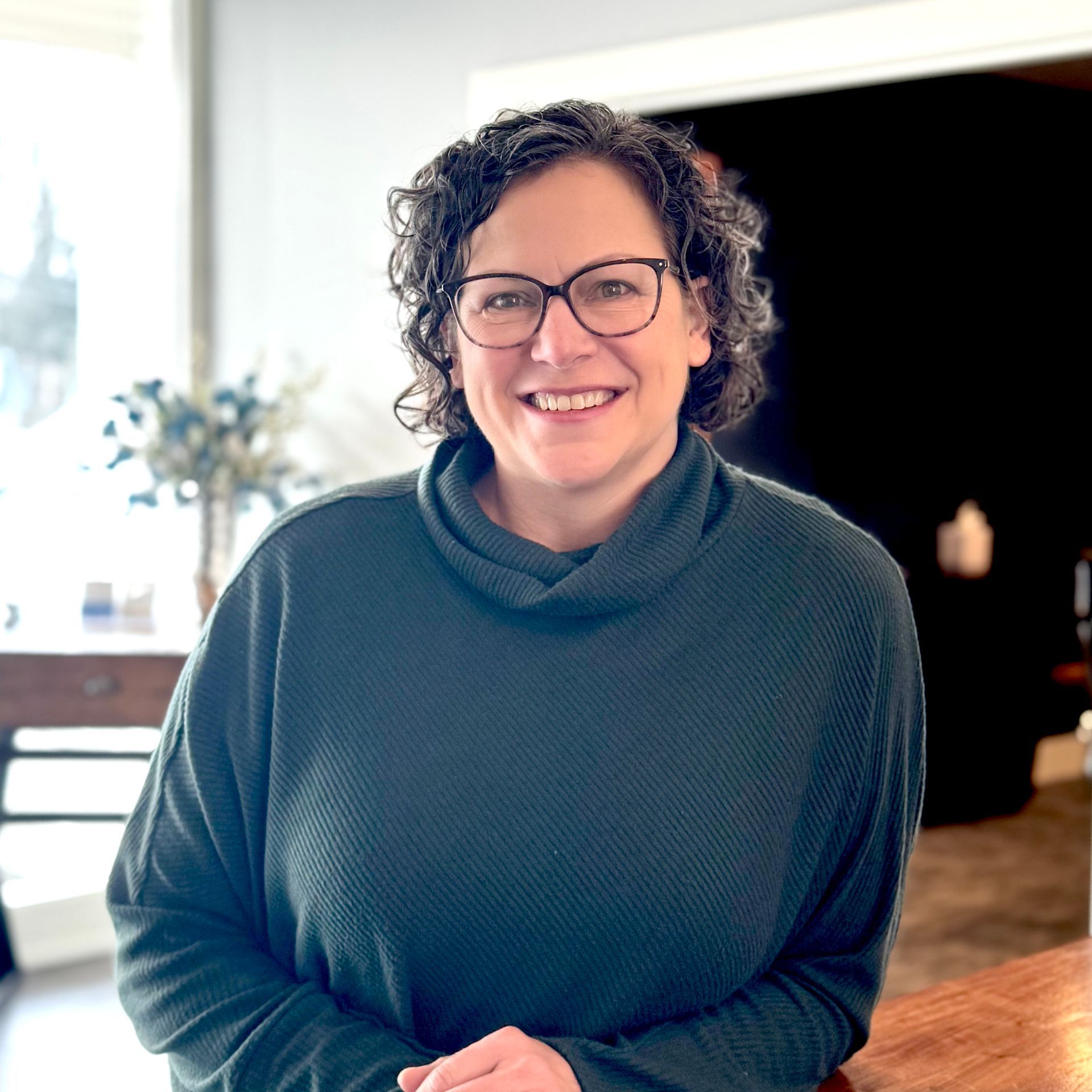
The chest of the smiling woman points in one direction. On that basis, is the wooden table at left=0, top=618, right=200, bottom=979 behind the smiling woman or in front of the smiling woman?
behind

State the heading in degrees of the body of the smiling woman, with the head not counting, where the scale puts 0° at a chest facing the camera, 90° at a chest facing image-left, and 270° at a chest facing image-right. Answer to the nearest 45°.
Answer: approximately 0°

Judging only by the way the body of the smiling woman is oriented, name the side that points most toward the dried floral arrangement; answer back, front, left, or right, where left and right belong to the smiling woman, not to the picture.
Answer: back

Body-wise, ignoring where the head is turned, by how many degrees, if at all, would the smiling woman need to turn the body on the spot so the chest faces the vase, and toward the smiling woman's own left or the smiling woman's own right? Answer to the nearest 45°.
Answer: approximately 180°
